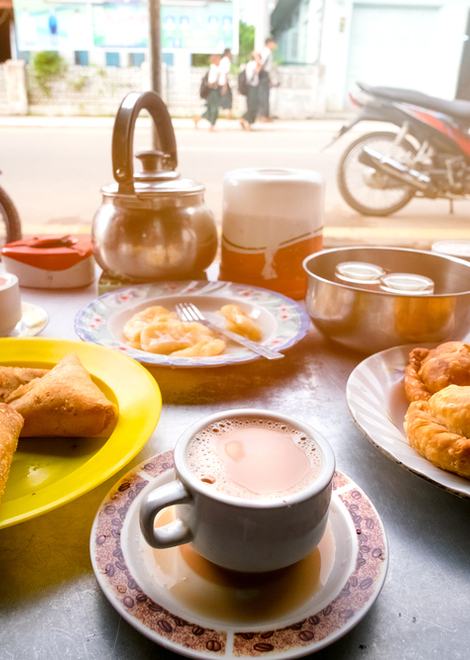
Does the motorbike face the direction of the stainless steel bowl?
no

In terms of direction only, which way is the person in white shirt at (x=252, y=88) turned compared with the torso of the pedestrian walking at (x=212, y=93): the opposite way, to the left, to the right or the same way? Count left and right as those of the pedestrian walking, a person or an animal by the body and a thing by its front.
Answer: the same way

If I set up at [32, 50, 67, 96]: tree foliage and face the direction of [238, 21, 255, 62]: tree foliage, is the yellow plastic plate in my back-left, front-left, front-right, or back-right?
front-right

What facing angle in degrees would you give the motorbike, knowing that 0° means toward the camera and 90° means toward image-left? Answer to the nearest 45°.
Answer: approximately 270°

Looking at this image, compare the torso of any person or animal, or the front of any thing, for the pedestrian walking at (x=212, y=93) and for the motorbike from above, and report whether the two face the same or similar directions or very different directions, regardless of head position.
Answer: same or similar directions

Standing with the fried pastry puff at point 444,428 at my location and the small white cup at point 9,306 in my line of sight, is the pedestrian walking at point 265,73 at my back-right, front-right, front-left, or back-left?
front-right

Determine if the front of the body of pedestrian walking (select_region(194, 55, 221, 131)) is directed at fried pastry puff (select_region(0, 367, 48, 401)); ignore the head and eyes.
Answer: no
